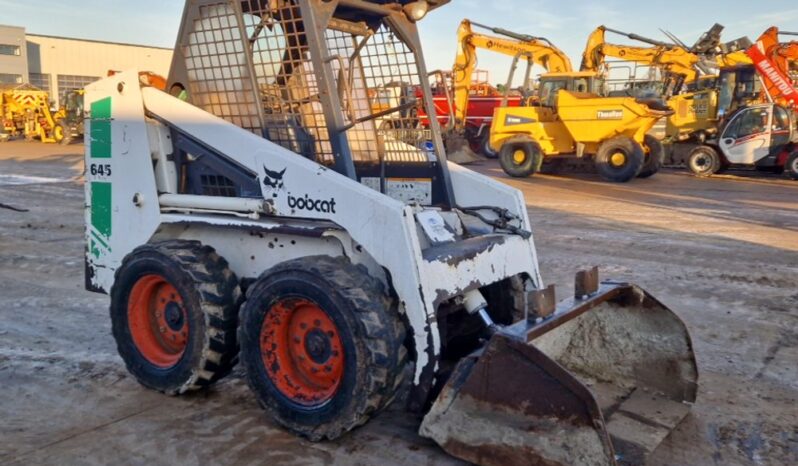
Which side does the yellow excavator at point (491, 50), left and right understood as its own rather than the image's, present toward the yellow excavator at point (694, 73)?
back

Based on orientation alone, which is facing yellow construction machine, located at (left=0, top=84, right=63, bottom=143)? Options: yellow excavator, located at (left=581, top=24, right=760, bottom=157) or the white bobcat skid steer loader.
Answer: the yellow excavator

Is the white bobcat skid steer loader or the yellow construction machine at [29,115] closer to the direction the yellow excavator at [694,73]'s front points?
the yellow construction machine

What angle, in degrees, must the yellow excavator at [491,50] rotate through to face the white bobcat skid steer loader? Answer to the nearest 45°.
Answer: approximately 90° to its left

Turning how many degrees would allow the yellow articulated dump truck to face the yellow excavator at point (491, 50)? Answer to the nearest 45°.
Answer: approximately 180°

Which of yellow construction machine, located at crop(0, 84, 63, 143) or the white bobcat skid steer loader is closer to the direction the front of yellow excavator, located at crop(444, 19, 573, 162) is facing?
the yellow construction machine

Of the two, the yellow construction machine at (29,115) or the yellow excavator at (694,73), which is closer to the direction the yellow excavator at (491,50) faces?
the yellow construction machine

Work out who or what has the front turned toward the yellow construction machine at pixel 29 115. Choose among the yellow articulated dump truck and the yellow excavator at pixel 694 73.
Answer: the yellow excavator

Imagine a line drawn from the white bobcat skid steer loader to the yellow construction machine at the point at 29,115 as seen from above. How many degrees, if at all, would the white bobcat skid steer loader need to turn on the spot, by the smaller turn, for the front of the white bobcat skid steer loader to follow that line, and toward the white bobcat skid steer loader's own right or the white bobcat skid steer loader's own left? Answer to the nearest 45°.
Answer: approximately 180°

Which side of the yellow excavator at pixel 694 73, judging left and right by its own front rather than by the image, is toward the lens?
left

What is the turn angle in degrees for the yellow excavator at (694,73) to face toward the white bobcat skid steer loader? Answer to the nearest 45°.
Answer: approximately 90° to its left

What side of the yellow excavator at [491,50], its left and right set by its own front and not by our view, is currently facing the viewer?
left

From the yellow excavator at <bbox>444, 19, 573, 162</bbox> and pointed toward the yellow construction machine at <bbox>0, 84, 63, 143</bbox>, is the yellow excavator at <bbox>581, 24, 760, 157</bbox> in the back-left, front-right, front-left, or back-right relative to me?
back-right

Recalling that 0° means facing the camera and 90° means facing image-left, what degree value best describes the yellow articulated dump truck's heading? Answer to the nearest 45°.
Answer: approximately 315°

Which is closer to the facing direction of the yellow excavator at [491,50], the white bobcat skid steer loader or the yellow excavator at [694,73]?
the white bobcat skid steer loader

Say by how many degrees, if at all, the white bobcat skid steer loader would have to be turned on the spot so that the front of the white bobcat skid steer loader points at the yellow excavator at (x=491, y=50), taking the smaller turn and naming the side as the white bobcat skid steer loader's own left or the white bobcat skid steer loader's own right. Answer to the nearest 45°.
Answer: approximately 135° to the white bobcat skid steer loader's own left

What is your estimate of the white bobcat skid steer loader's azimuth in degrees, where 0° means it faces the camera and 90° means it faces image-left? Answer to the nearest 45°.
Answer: approximately 315°
